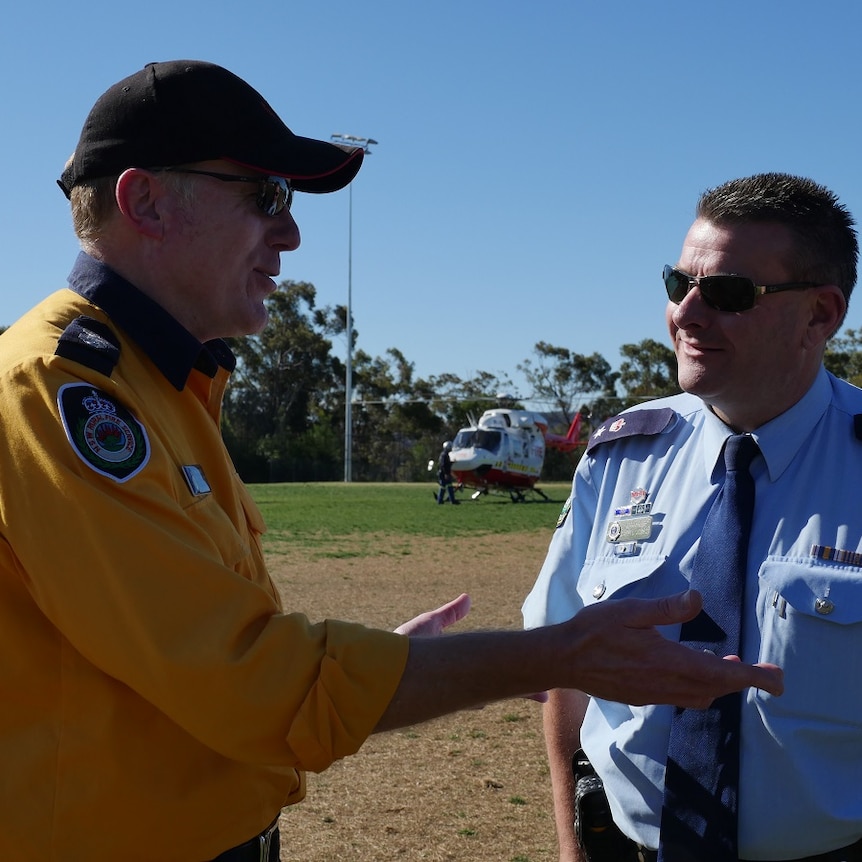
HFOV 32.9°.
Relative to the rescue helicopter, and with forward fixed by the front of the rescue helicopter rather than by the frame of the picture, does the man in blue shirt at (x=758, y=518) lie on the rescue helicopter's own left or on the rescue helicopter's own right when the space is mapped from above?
on the rescue helicopter's own left

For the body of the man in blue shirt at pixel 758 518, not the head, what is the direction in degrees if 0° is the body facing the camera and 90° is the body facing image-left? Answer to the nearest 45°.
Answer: approximately 0°

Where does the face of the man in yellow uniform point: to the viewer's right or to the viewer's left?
to the viewer's right

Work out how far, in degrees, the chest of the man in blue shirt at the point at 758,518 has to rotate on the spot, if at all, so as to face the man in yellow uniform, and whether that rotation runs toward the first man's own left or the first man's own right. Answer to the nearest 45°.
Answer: approximately 45° to the first man's own right

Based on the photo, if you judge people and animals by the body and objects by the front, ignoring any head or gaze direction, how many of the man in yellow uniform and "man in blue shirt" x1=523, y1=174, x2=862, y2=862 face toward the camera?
1

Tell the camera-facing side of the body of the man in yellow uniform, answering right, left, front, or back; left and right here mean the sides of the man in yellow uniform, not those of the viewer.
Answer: right

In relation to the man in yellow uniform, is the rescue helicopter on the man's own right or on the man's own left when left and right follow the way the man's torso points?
on the man's own left

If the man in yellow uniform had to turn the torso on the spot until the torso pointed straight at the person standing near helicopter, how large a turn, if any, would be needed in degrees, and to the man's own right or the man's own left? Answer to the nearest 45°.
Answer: approximately 90° to the man's own left

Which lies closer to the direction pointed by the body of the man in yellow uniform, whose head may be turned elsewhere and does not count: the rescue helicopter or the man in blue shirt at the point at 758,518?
the man in blue shirt

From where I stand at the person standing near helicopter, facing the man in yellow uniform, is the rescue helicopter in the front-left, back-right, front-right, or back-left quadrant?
back-left

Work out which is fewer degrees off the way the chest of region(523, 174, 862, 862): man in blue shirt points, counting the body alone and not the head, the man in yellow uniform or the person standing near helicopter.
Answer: the man in yellow uniform
